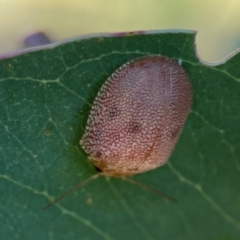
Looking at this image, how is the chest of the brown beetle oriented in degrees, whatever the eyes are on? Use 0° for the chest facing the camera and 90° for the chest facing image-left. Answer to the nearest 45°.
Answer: approximately 45°
